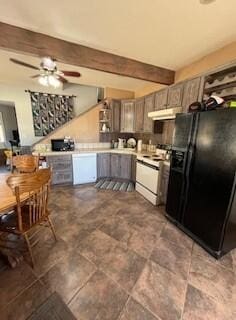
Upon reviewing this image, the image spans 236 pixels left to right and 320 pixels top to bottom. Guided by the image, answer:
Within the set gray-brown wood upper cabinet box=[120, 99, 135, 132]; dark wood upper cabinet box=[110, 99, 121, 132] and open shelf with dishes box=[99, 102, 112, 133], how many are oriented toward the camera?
3

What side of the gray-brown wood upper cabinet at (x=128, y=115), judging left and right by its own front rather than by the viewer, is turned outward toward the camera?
front

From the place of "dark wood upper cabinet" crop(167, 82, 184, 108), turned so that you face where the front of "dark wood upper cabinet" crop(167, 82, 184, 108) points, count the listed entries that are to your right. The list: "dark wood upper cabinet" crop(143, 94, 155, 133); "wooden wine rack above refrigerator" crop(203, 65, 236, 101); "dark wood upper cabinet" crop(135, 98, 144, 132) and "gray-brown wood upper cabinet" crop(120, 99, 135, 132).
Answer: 3

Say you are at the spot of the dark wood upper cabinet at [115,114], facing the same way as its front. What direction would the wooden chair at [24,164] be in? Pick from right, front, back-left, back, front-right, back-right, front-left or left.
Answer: front-right

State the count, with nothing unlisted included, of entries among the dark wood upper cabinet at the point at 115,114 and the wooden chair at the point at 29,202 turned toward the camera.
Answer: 1

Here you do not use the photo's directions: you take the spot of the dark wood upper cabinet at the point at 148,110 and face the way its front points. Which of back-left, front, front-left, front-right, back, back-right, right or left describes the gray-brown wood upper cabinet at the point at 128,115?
right

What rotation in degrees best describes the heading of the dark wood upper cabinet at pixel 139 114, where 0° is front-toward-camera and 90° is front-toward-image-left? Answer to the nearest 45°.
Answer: approximately 45°

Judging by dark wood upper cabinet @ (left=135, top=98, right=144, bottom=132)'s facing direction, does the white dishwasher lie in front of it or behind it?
in front

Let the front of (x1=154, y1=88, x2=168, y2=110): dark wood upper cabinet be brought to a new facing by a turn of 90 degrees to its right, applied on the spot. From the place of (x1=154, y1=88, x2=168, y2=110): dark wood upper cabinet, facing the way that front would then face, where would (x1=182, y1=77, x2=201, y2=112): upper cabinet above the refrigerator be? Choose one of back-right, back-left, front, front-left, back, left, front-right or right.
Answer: back

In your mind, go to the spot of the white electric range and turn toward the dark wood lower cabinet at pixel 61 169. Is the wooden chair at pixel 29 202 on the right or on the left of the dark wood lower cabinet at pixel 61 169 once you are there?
left

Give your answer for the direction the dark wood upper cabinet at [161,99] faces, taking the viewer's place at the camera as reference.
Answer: facing the viewer and to the left of the viewer

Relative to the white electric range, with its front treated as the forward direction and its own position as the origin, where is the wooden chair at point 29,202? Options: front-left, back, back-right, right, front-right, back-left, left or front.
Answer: front

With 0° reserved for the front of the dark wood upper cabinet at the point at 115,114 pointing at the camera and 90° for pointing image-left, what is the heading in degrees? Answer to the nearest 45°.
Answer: approximately 0°

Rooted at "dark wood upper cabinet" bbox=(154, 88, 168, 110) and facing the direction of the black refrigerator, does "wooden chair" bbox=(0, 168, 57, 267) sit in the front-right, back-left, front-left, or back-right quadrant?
front-right

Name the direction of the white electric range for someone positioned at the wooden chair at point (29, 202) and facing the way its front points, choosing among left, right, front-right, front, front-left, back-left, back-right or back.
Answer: back-right
